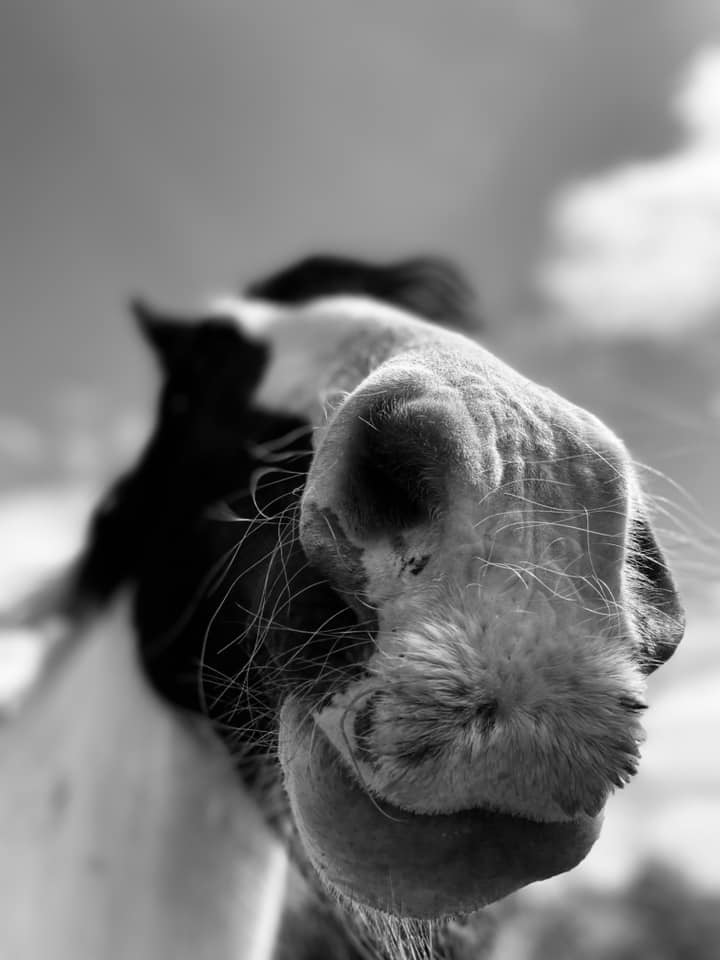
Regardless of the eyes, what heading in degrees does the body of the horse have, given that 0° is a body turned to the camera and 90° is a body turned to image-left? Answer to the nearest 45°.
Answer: approximately 315°
